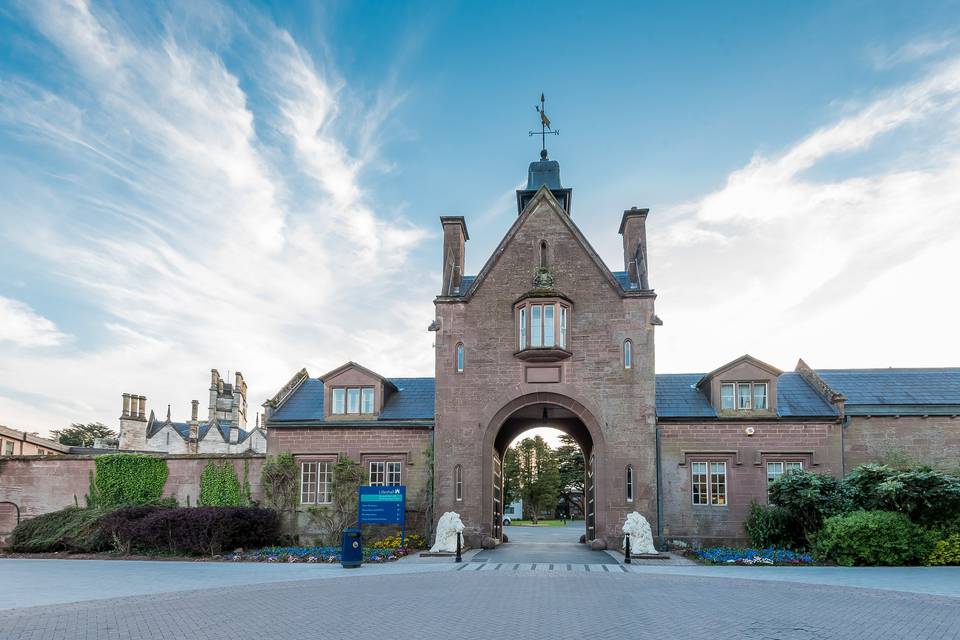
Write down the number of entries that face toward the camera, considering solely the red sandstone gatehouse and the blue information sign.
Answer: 2

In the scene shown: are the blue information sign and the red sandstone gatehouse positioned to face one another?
no

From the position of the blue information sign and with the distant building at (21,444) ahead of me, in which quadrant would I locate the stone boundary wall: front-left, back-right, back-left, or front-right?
front-left

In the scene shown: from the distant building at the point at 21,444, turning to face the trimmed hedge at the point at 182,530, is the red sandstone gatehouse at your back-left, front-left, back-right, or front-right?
front-left

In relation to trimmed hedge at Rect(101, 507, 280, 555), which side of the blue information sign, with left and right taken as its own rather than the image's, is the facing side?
right

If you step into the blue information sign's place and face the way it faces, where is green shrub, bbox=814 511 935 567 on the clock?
The green shrub is roughly at 10 o'clock from the blue information sign.

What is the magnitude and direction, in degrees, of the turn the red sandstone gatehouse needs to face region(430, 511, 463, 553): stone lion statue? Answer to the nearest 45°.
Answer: approximately 45° to its right

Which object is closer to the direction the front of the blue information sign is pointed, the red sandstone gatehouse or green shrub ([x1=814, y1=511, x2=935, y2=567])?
the green shrub

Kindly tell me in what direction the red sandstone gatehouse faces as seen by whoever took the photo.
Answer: facing the viewer

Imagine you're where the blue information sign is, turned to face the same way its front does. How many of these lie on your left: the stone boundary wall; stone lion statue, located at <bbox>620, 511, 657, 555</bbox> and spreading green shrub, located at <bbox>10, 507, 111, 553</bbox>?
1

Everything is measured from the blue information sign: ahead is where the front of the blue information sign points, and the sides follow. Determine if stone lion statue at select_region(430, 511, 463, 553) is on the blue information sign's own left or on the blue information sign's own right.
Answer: on the blue information sign's own left

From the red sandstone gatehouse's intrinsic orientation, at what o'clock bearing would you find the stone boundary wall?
The stone boundary wall is roughly at 3 o'clock from the red sandstone gatehouse.

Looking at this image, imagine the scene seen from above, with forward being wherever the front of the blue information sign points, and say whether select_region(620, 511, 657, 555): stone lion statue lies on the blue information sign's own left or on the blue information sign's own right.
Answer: on the blue information sign's own left

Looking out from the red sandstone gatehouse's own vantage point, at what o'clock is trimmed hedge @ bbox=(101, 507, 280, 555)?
The trimmed hedge is roughly at 2 o'clock from the red sandstone gatehouse.

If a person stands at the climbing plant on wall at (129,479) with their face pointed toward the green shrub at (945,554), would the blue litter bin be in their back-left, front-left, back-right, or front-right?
front-right

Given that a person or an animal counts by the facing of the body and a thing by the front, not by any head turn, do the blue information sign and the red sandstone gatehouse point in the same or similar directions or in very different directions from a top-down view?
same or similar directions

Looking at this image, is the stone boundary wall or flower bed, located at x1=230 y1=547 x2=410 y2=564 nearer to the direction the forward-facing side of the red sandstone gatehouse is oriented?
the flower bed

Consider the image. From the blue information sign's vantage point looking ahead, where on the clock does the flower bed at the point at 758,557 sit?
The flower bed is roughly at 10 o'clock from the blue information sign.

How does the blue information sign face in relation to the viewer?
toward the camera
